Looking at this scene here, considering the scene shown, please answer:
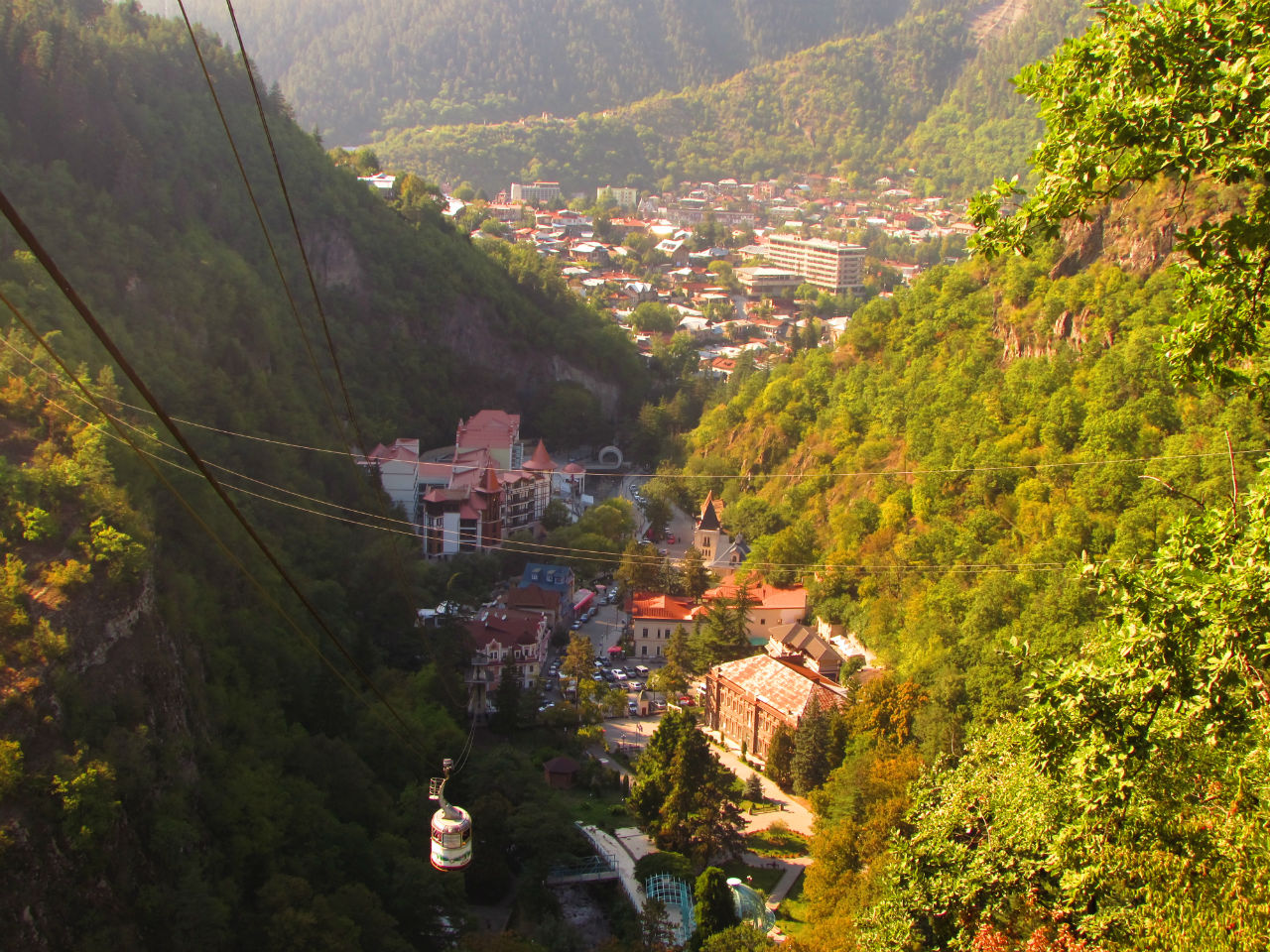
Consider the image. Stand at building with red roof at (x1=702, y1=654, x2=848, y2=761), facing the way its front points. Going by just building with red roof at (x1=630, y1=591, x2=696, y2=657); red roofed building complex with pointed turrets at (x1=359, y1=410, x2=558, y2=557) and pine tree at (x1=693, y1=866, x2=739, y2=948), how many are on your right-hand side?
2

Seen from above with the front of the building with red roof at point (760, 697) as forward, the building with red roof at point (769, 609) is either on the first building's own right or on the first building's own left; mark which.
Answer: on the first building's own right

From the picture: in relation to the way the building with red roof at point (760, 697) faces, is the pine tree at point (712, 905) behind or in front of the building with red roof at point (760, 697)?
in front

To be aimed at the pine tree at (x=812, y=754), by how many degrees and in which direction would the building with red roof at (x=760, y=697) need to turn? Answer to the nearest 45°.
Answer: approximately 45° to its left

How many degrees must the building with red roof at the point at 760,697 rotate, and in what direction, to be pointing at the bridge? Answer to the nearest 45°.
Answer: approximately 45° to its left

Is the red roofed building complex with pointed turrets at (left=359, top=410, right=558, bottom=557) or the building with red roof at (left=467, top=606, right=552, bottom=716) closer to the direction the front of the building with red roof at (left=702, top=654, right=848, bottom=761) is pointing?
the building with red roof

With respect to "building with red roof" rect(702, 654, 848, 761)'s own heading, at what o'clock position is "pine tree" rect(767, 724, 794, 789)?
The pine tree is roughly at 10 o'clock from the building with red roof.

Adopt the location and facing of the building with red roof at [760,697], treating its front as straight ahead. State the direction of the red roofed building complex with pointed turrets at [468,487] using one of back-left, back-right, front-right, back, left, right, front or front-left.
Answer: right

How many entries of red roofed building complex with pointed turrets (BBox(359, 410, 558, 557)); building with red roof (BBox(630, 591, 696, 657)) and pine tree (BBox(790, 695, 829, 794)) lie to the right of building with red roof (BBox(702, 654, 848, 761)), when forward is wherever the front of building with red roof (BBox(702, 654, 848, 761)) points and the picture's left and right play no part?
2

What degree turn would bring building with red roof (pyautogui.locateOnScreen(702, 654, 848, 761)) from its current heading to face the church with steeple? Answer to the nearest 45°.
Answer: approximately 135° to its right

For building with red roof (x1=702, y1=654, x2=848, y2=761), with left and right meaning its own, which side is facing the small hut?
front

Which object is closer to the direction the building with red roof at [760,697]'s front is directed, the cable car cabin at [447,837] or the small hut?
the small hut

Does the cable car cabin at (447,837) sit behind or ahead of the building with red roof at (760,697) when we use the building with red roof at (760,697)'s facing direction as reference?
ahead

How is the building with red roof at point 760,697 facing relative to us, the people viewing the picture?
facing the viewer and to the left of the viewer

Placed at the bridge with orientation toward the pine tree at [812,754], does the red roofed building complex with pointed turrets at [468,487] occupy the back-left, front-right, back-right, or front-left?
front-left

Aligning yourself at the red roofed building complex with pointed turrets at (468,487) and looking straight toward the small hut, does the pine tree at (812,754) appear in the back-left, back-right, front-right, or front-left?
front-left
